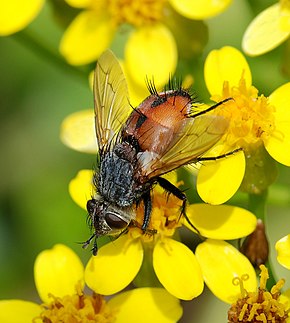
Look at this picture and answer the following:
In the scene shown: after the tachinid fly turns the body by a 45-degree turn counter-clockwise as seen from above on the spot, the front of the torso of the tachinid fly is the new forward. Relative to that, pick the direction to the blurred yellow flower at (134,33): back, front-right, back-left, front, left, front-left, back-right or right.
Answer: back

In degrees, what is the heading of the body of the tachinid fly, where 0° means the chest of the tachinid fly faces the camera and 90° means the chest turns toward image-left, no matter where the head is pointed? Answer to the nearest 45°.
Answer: approximately 45°
